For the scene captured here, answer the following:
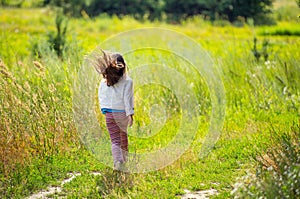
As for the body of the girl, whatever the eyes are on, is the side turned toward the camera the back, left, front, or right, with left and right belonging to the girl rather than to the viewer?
back
